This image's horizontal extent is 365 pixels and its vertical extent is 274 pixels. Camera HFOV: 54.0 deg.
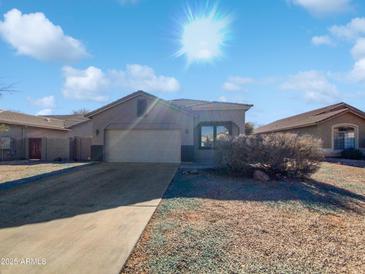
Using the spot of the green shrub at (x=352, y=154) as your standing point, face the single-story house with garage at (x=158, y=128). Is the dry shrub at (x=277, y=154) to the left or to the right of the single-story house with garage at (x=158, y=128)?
left

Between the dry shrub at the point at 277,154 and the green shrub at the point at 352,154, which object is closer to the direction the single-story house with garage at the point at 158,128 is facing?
the dry shrub

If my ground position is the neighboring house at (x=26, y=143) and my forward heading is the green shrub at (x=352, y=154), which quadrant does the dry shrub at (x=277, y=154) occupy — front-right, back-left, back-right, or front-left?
front-right

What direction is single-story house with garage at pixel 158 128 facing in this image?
toward the camera

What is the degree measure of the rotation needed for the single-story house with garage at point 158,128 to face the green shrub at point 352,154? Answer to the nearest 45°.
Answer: approximately 90° to its left

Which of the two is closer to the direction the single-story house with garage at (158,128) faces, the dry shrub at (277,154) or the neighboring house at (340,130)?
the dry shrub
